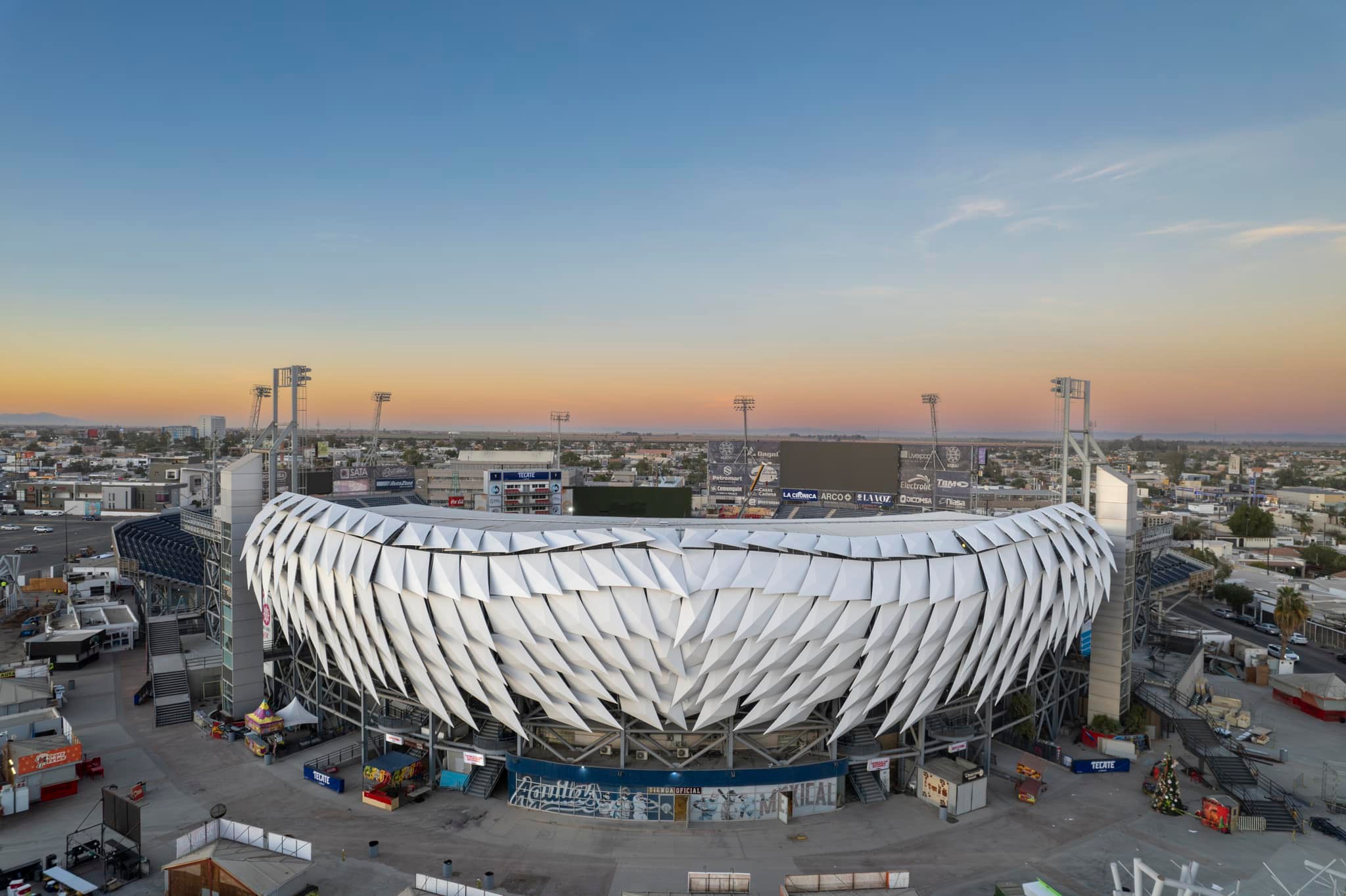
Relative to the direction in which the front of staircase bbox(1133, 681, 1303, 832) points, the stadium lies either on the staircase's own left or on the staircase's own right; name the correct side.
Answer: on the staircase's own right

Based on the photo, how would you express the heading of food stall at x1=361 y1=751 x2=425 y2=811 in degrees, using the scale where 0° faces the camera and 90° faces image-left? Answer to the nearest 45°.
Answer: approximately 45°

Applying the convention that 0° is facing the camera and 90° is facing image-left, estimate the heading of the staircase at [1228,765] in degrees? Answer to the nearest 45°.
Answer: approximately 315°

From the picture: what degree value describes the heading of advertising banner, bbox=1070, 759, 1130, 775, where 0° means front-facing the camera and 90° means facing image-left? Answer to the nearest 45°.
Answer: approximately 0°

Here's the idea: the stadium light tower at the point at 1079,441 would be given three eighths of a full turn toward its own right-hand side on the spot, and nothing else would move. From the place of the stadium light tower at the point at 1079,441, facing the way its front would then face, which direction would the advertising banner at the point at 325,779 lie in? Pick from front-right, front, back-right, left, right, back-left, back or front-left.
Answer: back-right

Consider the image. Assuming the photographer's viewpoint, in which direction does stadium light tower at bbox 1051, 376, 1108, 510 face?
facing away from the viewer and to the left of the viewer

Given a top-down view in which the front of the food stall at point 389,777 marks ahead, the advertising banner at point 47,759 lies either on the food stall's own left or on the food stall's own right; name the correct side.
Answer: on the food stall's own right

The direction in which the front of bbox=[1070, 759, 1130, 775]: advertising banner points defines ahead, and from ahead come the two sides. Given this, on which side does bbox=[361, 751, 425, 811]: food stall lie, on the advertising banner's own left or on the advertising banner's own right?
on the advertising banner's own right
